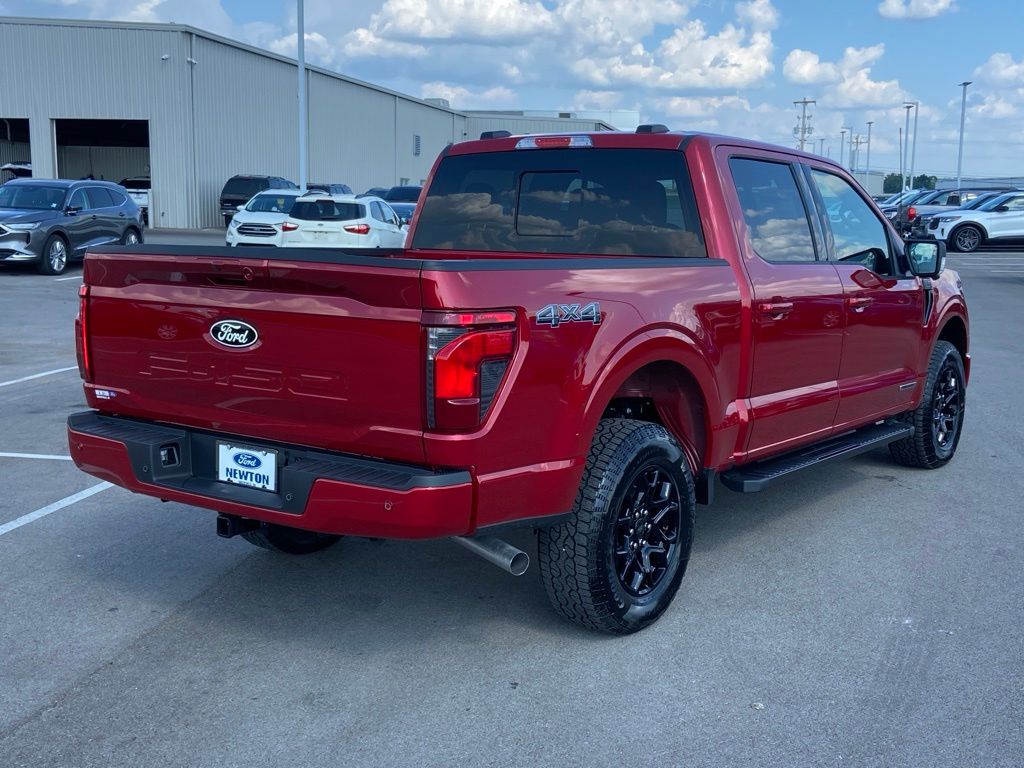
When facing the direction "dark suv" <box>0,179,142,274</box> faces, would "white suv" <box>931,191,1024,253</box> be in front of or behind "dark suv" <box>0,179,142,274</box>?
behind

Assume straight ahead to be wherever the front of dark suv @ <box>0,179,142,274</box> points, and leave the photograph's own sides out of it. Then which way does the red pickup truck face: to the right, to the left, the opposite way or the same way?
the opposite way

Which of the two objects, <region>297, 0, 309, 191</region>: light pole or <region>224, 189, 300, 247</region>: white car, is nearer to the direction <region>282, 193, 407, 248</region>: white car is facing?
the light pole

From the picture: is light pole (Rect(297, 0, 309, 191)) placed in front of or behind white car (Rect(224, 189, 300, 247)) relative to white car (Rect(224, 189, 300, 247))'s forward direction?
behind

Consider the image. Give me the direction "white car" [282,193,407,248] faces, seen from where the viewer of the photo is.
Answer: facing away from the viewer and to the right of the viewer

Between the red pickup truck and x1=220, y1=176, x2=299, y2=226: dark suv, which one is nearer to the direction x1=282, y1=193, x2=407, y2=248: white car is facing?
the dark suv

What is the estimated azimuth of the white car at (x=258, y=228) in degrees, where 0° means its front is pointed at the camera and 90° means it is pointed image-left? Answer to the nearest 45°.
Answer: approximately 45°

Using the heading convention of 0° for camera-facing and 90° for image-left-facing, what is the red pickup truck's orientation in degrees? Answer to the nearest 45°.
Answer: approximately 225°

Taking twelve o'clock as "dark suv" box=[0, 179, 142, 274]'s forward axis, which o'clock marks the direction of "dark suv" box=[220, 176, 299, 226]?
"dark suv" box=[220, 176, 299, 226] is roughly at 5 o'clock from "dark suv" box=[0, 179, 142, 274].

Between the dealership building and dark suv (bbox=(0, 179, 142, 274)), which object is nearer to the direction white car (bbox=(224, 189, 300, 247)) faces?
the dark suv

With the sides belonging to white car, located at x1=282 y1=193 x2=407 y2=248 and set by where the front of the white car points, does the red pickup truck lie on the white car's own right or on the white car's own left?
on the white car's own right
